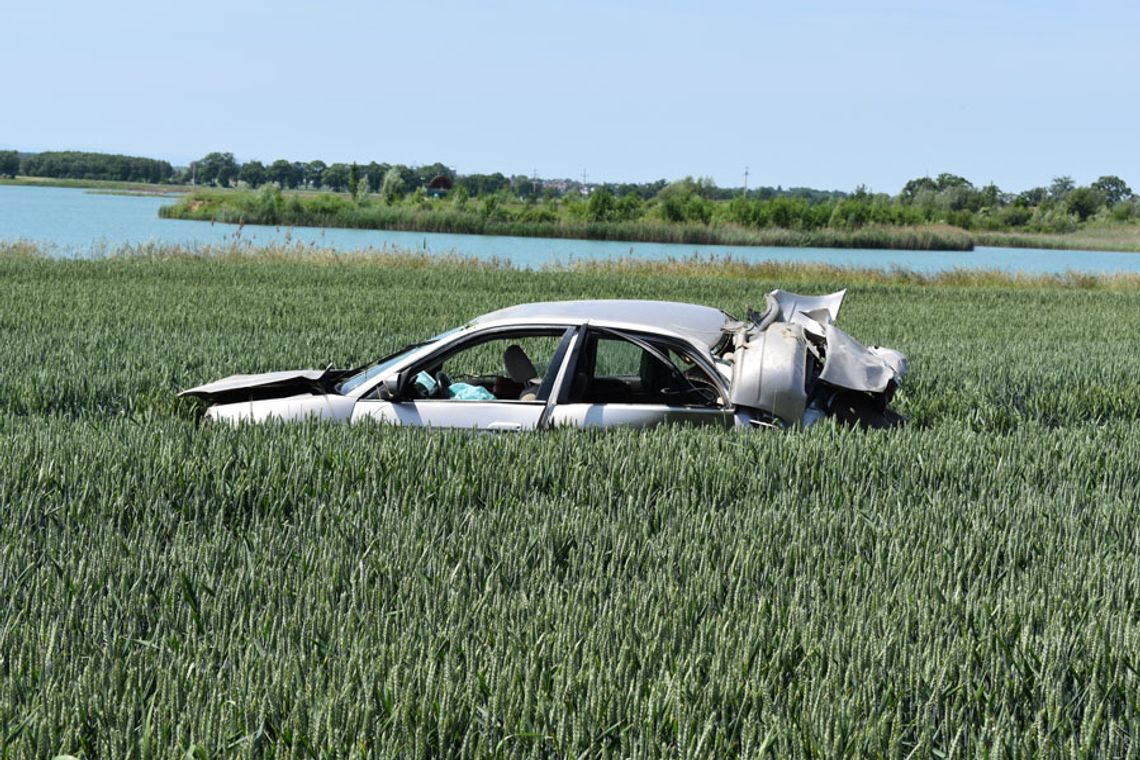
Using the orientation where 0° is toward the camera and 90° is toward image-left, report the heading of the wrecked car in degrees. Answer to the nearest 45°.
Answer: approximately 90°
